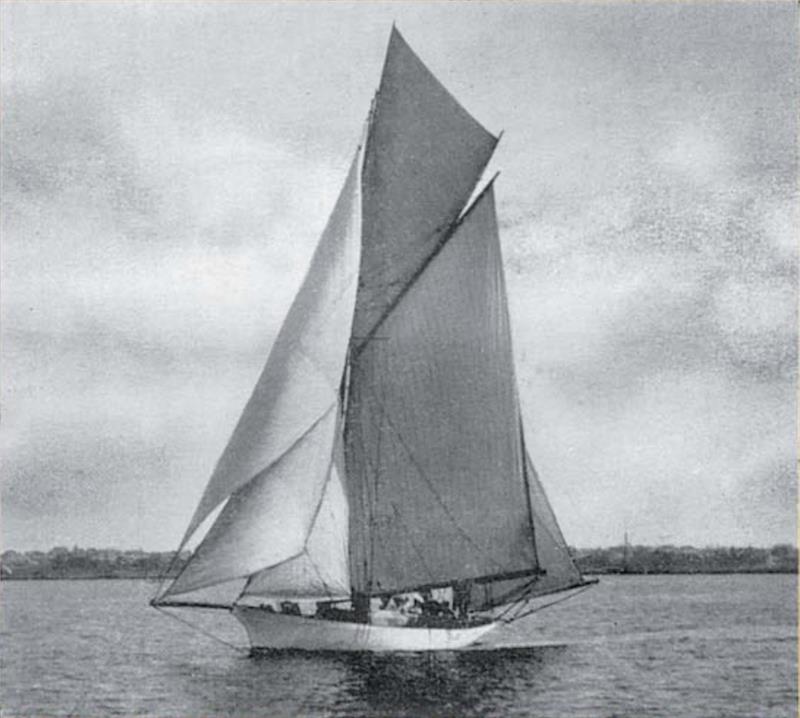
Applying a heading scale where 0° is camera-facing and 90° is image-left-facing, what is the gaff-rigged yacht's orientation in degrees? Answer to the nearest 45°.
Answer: approximately 90°
